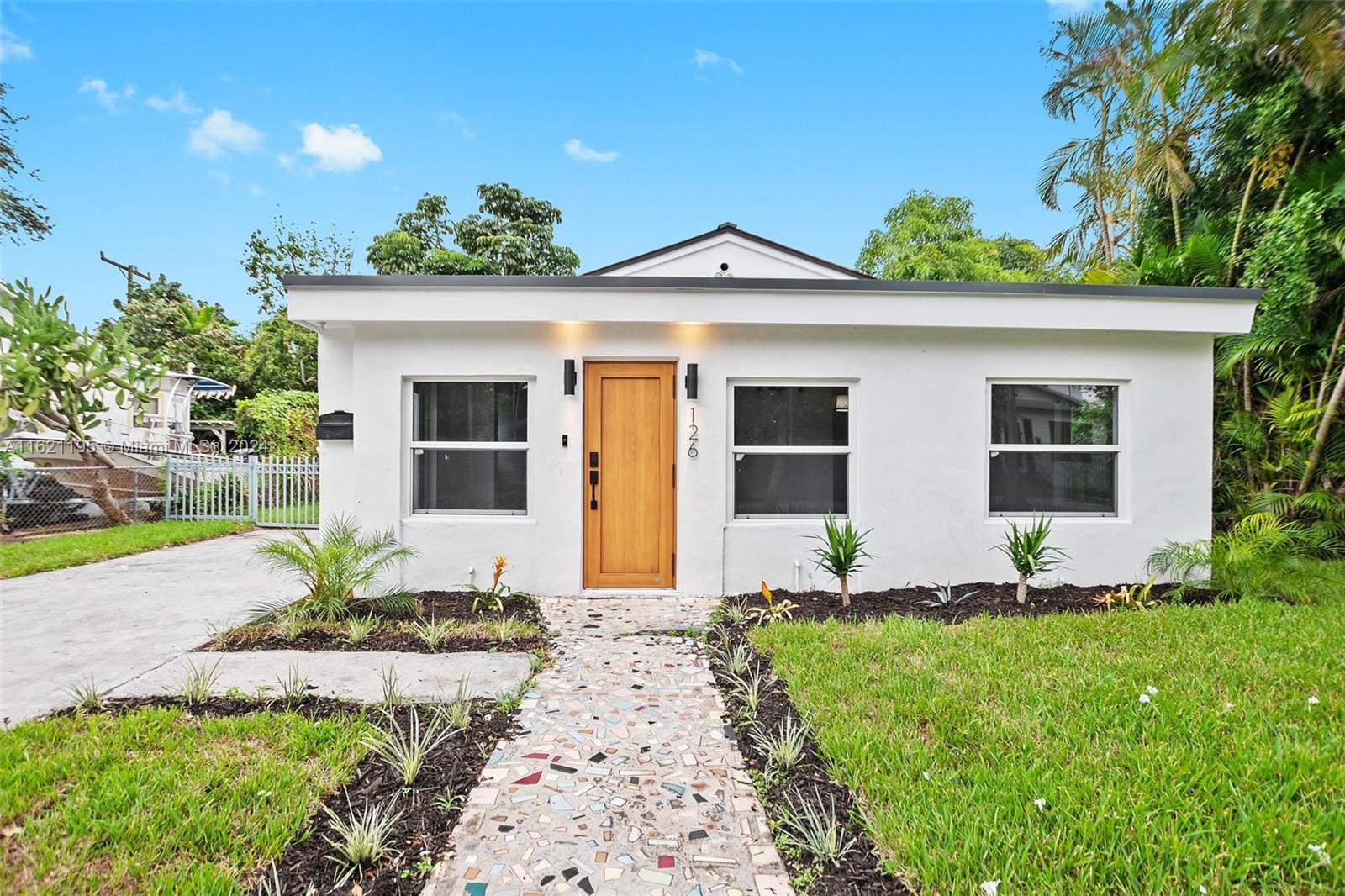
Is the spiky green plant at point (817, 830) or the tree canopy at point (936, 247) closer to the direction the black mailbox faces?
the spiky green plant

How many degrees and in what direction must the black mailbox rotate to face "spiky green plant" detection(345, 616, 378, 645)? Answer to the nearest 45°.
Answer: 0° — it already faces it

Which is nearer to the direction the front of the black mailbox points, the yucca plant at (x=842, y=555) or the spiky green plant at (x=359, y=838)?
the spiky green plant

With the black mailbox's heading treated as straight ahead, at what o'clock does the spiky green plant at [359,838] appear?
The spiky green plant is roughly at 12 o'clock from the black mailbox.

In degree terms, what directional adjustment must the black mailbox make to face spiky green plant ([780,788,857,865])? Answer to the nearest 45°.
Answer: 0° — it already faces it

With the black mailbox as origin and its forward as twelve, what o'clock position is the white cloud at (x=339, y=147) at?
The white cloud is roughly at 6 o'clock from the black mailbox.

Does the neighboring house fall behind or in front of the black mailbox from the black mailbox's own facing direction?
behind

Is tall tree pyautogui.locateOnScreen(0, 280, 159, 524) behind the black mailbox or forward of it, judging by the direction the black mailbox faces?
behind

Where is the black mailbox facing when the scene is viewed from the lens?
facing the viewer

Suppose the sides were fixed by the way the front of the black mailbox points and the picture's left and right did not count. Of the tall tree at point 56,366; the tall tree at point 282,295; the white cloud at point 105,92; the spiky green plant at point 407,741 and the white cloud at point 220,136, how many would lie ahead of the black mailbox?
1

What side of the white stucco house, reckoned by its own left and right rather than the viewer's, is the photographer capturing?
front

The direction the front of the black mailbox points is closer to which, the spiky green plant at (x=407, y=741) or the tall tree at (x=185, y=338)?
the spiky green plant
